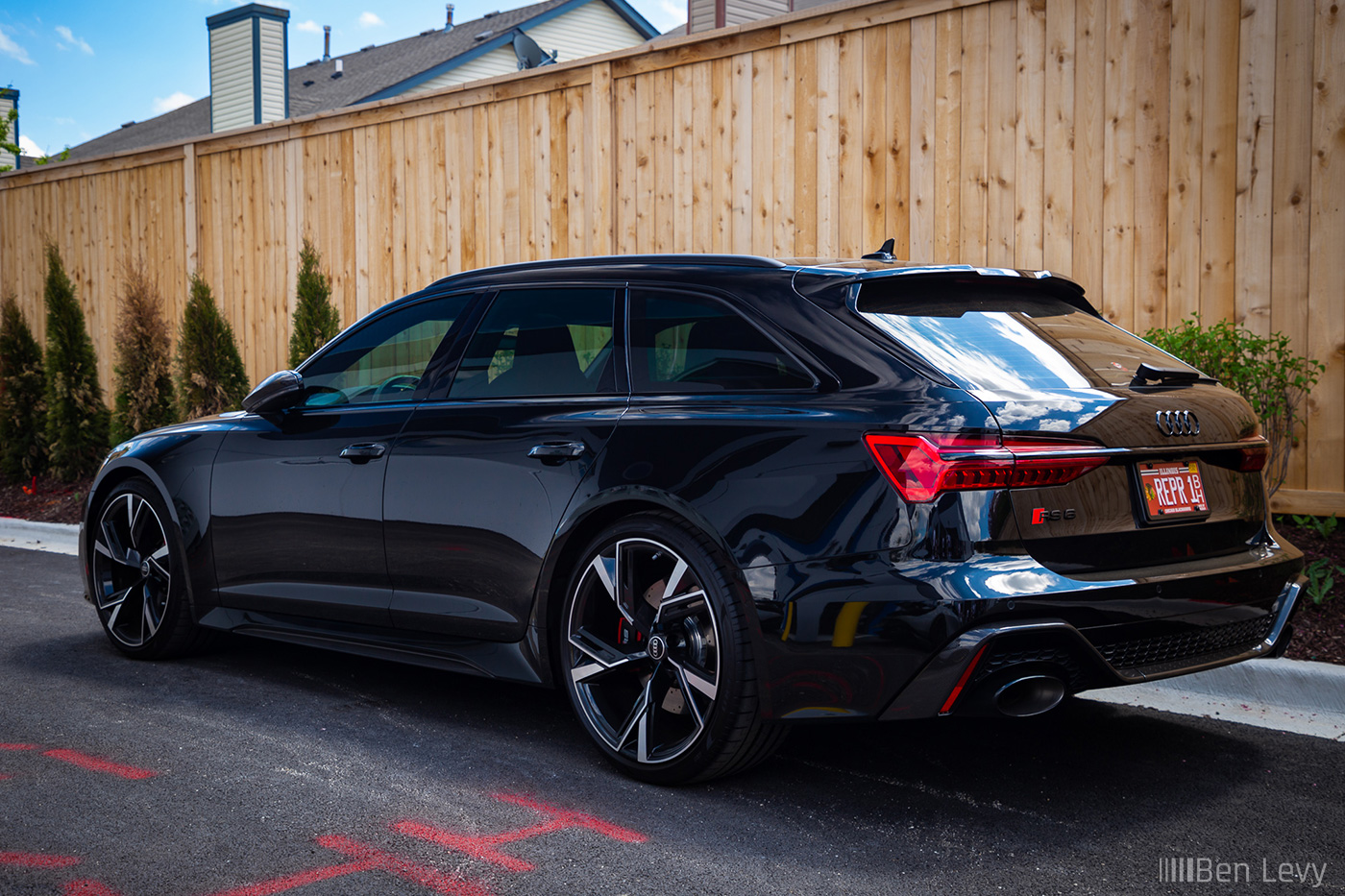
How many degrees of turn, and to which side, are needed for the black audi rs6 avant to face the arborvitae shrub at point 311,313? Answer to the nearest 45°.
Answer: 0° — it already faces it

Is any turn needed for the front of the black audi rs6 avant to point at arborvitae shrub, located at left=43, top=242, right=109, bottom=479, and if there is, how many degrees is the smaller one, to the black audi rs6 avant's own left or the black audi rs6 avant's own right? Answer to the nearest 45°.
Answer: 0° — it already faces it

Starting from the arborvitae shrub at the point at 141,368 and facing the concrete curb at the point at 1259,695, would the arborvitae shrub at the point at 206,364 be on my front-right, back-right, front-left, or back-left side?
front-left

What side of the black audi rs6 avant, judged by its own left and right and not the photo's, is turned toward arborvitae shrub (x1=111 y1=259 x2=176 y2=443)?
front

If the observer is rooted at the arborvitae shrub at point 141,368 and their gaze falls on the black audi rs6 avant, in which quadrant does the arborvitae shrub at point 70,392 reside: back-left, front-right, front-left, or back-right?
back-right

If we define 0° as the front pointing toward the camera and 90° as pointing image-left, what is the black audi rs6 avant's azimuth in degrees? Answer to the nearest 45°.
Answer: approximately 135°

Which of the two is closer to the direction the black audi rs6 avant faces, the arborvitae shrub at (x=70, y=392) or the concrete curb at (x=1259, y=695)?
the arborvitae shrub

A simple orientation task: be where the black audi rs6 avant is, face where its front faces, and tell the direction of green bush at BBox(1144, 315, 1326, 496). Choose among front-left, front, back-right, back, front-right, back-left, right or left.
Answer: right

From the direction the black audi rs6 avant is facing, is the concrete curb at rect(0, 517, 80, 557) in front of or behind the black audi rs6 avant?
in front

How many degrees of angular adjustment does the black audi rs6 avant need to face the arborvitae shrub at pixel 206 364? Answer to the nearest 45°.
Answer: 0° — it already faces it

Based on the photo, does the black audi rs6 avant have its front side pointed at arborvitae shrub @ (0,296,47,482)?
yes
